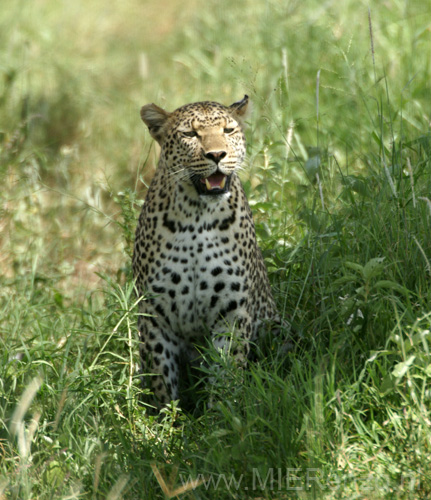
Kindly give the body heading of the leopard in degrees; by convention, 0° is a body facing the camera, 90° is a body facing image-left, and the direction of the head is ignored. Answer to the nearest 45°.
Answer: approximately 0°
